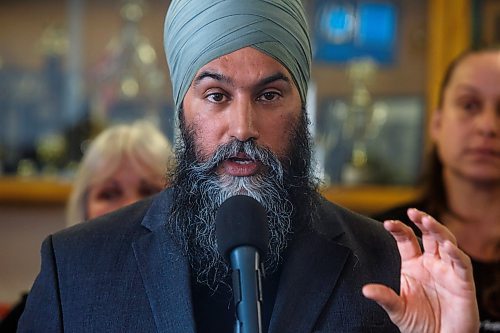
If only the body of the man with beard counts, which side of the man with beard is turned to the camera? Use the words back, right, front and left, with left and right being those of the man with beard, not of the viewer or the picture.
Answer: front

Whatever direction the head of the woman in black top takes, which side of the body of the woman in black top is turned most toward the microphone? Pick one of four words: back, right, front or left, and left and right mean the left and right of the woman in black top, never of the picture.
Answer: front

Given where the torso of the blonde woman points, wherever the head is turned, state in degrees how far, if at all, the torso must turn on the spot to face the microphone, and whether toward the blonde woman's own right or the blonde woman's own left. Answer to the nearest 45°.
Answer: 0° — they already face it

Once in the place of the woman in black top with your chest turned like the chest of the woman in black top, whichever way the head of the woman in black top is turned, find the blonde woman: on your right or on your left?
on your right

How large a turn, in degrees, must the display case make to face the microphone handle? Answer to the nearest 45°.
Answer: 0° — it already faces it

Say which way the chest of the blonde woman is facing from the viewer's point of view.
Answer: toward the camera

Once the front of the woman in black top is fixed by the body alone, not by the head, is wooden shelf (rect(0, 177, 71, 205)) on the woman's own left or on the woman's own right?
on the woman's own right

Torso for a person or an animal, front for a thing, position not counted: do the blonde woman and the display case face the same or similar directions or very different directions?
same or similar directions
